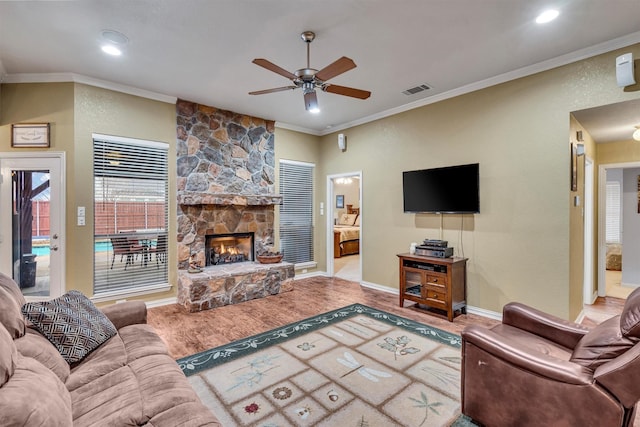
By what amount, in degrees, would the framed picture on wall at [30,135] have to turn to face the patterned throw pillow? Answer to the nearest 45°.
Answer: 0° — it already faces it

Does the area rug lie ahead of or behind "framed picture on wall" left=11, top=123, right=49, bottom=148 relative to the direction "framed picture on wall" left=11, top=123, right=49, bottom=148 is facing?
ahead

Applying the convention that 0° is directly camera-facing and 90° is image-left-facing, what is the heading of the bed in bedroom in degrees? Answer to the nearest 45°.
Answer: approximately 45°

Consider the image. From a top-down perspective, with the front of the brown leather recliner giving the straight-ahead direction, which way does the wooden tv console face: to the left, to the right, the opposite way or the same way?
to the left

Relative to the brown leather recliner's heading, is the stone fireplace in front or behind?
in front

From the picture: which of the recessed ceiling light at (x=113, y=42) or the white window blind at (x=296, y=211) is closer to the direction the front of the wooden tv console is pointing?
the recessed ceiling light

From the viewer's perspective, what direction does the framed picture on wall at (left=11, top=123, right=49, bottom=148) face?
toward the camera

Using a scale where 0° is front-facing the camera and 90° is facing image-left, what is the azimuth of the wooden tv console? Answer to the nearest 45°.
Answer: approximately 45°

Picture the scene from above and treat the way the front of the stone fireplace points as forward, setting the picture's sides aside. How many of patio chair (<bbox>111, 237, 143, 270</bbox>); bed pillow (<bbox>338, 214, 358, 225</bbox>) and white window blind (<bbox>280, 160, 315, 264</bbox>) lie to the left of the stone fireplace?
2

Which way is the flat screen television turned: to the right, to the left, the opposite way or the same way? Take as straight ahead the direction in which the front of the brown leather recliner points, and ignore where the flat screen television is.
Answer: to the left

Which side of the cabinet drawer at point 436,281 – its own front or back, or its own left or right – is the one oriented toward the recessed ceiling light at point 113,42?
front

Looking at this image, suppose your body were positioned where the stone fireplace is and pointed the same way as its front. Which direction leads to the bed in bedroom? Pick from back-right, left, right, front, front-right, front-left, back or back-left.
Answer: left

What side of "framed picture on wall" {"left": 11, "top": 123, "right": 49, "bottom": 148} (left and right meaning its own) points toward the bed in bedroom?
left
